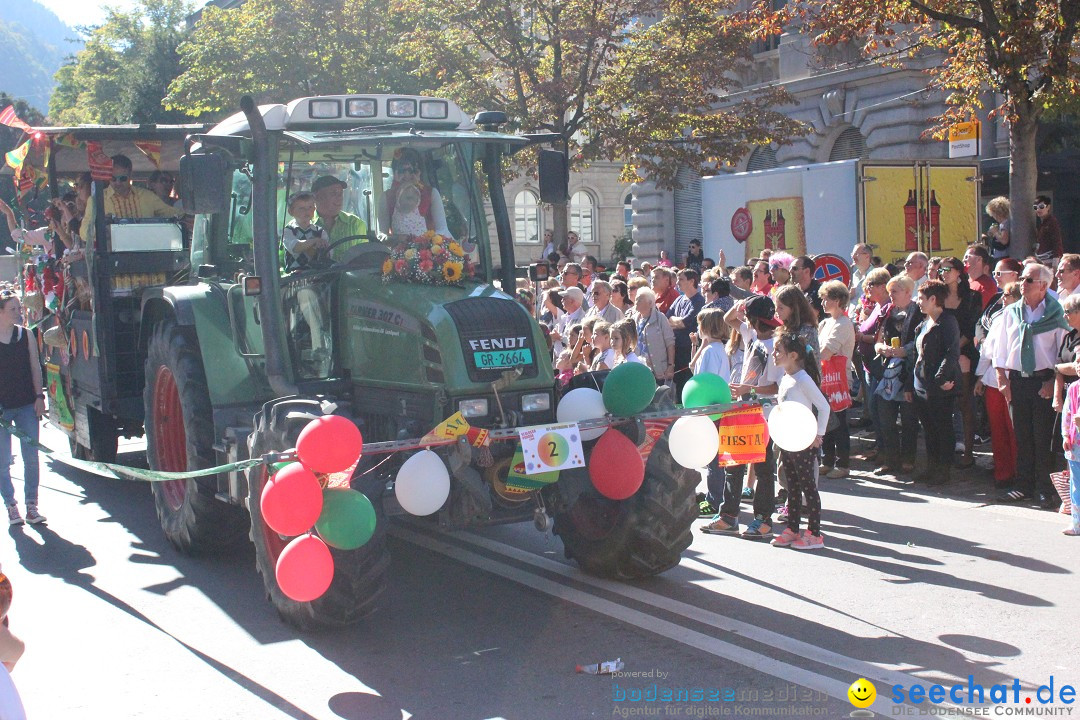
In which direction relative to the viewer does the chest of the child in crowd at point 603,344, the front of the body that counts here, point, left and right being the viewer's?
facing the viewer and to the left of the viewer

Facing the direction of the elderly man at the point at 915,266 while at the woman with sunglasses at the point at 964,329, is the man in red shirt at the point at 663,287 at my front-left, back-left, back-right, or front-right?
front-left

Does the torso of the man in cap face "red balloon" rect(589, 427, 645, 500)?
yes

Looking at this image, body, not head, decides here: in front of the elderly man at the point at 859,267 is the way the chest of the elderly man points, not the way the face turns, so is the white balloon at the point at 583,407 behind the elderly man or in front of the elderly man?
in front

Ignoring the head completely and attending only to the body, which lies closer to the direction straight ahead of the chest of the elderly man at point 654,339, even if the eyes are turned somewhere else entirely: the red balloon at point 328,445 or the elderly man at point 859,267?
the red balloon

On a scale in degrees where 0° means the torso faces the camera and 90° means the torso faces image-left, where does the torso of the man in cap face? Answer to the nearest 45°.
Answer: approximately 315°

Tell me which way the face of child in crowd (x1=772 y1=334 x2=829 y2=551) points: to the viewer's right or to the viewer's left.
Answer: to the viewer's left

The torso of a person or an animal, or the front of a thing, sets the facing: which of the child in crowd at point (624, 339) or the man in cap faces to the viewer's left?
the child in crowd

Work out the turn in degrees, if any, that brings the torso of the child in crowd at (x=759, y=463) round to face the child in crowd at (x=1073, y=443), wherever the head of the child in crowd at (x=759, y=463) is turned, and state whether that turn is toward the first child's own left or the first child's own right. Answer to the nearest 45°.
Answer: approximately 180°

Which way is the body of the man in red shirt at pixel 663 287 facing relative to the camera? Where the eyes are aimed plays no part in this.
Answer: to the viewer's left

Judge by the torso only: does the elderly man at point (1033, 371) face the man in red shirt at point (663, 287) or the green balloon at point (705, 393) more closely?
the green balloon

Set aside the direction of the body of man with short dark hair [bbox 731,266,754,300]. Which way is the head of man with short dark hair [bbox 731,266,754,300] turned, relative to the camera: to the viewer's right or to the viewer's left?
to the viewer's left

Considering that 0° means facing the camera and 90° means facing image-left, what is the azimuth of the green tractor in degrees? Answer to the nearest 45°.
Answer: approximately 315°

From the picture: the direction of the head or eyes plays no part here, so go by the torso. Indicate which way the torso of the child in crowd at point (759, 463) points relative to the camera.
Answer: to the viewer's left

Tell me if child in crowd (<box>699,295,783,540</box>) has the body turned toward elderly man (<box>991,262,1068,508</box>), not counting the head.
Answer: no

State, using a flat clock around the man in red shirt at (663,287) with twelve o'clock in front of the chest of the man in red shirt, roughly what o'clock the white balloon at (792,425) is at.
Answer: The white balloon is roughly at 9 o'clock from the man in red shirt.

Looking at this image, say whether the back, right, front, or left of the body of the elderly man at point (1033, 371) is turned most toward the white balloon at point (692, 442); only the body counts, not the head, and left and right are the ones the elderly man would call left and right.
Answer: front

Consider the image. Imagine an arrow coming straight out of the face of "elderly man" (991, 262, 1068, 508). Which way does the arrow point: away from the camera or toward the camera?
toward the camera
